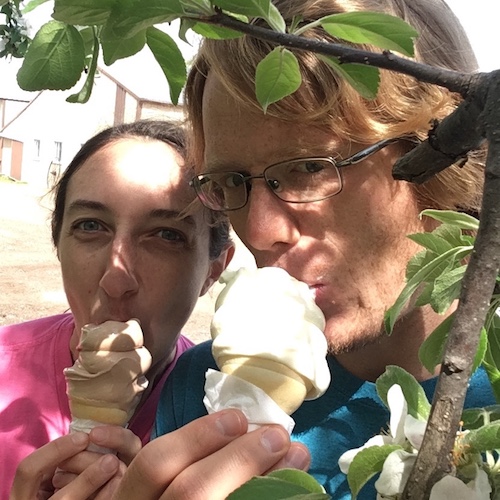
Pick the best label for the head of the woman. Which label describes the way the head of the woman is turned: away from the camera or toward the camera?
toward the camera

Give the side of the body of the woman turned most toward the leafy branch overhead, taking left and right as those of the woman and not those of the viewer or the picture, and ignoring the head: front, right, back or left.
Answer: front

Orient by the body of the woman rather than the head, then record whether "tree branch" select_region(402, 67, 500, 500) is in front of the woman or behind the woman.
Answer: in front

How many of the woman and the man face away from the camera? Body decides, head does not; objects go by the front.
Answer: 0

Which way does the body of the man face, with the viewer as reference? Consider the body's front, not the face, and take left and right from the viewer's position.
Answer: facing the viewer and to the left of the viewer

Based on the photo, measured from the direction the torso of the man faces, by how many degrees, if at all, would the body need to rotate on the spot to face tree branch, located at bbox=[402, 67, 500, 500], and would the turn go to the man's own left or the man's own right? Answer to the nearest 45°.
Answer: approximately 45° to the man's own left

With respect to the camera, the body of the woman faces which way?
toward the camera
